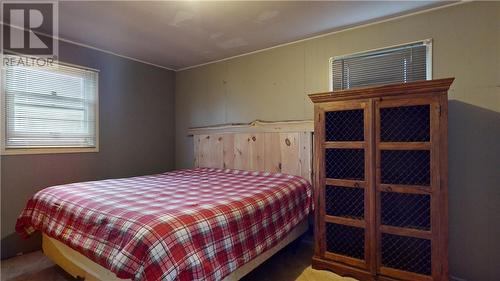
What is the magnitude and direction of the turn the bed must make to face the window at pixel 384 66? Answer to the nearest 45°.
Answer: approximately 135° to its left

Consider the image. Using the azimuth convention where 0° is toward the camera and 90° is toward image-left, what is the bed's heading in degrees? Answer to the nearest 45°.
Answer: approximately 45°

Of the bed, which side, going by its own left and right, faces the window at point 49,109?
right

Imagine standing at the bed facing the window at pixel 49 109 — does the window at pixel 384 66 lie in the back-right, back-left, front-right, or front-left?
back-right

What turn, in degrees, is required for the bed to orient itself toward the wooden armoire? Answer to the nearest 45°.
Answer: approximately 135° to its left
